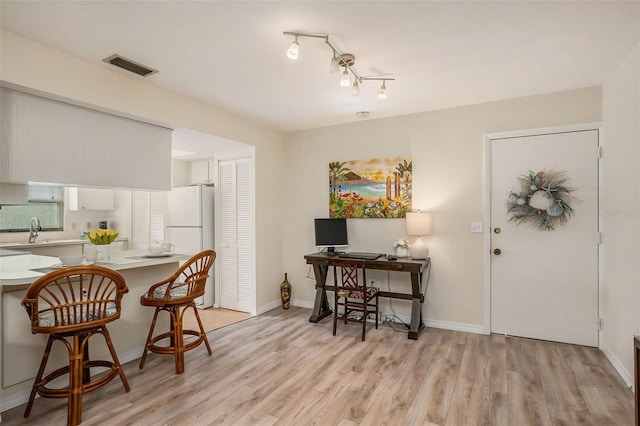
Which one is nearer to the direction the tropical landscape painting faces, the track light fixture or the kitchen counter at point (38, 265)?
the track light fixture

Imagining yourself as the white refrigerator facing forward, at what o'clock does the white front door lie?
The white front door is roughly at 9 o'clock from the white refrigerator.

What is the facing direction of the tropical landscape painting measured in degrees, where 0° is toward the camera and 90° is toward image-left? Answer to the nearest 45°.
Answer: approximately 0°

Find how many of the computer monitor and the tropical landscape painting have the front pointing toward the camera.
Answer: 2

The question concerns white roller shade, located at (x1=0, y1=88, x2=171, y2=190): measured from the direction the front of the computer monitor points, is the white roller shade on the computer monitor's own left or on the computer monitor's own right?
on the computer monitor's own right

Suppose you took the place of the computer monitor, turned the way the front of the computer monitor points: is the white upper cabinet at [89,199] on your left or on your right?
on your right

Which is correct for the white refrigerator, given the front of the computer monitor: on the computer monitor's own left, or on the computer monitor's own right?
on the computer monitor's own right

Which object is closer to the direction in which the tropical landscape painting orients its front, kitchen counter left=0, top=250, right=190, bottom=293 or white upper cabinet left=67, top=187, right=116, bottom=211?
the kitchen counter
